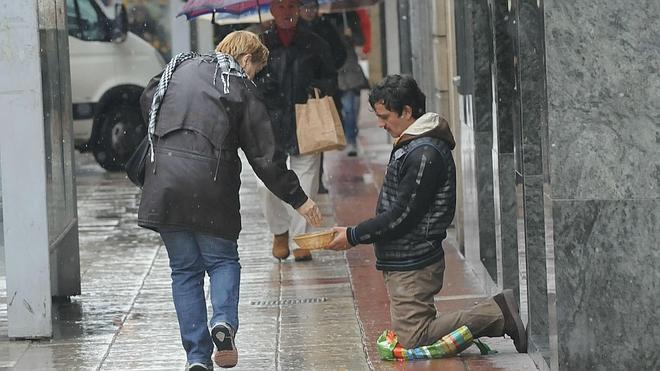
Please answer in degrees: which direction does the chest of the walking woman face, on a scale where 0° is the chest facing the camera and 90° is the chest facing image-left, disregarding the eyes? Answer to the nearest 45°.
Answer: approximately 225°

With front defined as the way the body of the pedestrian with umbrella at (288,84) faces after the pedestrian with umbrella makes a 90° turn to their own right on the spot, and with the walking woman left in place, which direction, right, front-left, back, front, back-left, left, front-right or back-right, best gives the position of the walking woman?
left

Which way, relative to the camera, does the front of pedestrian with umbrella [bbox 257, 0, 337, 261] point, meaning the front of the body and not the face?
toward the camera

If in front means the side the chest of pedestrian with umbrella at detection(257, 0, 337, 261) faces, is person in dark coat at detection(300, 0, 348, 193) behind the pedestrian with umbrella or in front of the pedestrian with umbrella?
behind

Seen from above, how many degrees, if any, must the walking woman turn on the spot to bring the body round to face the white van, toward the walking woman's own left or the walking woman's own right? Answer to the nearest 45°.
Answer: approximately 45° to the walking woman's own left

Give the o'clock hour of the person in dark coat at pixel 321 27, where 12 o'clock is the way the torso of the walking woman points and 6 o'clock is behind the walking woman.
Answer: The person in dark coat is roughly at 11 o'clock from the walking woman.

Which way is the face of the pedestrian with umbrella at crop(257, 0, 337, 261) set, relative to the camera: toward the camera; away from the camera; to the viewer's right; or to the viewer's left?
toward the camera
